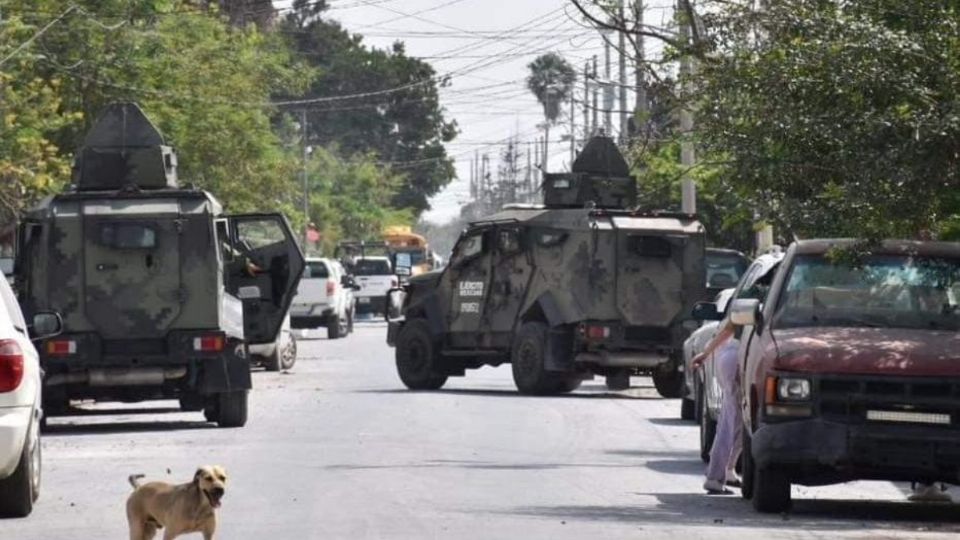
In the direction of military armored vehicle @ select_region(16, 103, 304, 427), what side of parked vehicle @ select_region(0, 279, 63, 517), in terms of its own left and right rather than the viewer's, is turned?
front

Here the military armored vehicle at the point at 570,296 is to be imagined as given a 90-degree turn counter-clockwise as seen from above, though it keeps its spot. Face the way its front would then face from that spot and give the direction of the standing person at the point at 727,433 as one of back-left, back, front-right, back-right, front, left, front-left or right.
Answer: front-left

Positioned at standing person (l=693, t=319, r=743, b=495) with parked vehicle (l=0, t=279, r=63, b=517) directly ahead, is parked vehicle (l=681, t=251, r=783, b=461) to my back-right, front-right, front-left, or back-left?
back-right

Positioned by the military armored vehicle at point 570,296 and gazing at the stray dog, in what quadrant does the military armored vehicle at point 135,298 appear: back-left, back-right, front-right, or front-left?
front-right

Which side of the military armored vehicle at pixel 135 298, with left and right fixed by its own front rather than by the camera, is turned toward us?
back

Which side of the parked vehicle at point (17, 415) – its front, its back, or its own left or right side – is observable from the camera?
back

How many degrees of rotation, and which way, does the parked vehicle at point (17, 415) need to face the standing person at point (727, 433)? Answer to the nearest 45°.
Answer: approximately 90° to its right

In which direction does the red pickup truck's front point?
toward the camera

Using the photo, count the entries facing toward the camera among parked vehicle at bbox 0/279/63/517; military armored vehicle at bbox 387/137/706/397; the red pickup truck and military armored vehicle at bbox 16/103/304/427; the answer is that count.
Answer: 1

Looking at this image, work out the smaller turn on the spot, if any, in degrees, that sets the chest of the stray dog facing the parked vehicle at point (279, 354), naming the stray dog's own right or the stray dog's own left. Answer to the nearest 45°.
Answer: approximately 135° to the stray dog's own left

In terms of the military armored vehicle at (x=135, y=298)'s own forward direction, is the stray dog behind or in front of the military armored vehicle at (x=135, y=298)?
behind

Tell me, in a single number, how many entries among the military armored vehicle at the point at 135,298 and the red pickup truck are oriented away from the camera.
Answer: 1
